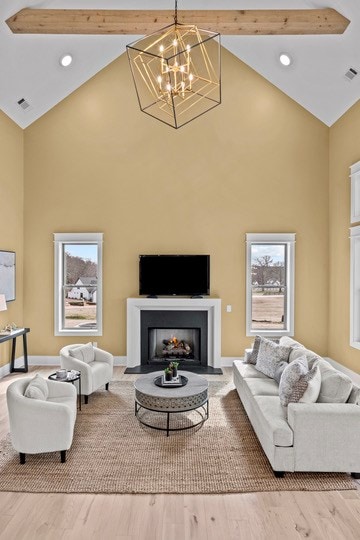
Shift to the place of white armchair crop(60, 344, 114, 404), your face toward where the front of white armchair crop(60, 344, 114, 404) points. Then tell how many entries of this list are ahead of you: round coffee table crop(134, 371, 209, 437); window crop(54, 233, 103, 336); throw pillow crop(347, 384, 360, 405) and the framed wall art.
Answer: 2

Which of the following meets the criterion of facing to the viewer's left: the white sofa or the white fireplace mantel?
the white sofa

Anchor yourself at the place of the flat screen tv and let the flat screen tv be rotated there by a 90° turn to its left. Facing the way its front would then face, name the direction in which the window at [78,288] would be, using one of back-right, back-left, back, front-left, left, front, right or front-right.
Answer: back

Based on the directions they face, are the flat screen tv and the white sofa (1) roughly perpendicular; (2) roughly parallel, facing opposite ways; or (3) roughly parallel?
roughly perpendicular

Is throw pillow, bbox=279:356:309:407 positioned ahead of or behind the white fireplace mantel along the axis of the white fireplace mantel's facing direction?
ahead

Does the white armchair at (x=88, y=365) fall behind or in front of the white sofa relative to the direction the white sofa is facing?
in front

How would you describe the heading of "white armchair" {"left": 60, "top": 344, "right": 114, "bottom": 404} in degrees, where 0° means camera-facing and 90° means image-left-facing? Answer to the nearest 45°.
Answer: approximately 315°

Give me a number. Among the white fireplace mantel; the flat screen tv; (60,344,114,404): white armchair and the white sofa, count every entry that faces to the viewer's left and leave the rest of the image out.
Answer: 1

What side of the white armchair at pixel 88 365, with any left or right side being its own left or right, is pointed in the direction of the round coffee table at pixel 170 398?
front

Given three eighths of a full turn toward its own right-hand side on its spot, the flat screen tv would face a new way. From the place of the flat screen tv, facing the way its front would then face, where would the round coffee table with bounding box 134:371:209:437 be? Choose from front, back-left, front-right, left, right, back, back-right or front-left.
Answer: back-left

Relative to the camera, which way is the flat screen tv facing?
toward the camera

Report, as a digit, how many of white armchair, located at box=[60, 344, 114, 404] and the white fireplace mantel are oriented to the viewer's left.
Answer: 0

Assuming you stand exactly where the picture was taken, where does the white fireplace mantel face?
facing the viewer

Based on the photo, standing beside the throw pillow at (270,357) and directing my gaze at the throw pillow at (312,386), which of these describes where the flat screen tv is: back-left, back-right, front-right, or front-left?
back-right

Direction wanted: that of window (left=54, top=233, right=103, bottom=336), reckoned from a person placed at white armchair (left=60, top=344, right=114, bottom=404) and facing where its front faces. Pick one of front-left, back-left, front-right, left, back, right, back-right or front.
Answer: back-left

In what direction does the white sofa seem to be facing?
to the viewer's left

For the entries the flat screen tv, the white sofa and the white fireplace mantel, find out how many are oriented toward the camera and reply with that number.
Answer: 2
